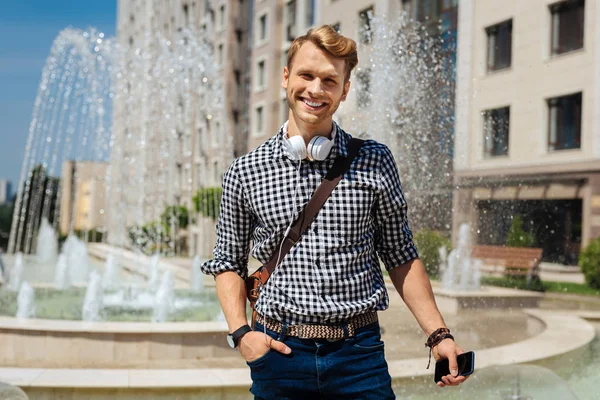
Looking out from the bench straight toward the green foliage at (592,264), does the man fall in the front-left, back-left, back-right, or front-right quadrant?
back-right

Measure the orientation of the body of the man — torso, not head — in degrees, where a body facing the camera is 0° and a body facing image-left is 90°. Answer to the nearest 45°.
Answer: approximately 0°

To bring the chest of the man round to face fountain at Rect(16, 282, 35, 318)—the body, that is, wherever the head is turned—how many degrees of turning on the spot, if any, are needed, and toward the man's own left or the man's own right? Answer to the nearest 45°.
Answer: approximately 135° to the man's own right

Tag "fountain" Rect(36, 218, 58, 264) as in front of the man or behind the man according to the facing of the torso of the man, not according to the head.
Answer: behind

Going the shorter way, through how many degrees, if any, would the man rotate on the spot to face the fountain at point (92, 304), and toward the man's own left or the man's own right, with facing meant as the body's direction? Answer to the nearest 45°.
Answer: approximately 135° to the man's own right

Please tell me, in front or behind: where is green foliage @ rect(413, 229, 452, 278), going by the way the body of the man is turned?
behind
